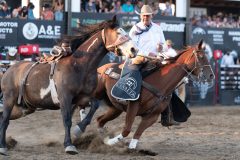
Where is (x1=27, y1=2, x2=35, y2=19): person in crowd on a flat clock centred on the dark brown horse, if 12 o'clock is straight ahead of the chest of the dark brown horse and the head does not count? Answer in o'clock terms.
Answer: The person in crowd is roughly at 9 o'clock from the dark brown horse.

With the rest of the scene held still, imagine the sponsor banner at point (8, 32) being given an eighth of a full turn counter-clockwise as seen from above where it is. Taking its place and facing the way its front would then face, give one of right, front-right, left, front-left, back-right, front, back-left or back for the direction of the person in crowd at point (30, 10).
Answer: left

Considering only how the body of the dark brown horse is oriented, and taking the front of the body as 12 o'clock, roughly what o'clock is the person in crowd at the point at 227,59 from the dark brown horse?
The person in crowd is roughly at 10 o'clock from the dark brown horse.

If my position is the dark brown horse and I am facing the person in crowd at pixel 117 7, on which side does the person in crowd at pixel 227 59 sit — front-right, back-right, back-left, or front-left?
front-right

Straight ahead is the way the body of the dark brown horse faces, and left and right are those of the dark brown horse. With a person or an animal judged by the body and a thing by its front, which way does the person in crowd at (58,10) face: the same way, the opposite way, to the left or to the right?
to the right

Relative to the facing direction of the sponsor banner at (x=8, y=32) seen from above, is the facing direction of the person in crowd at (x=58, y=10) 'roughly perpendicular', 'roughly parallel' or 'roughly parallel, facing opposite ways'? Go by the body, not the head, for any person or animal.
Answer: roughly parallel

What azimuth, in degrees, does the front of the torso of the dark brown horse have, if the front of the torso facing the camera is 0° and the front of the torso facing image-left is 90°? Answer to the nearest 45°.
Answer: approximately 270°

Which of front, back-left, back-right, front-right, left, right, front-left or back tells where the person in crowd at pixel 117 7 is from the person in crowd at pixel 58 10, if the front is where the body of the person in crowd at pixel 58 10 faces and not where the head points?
back-left

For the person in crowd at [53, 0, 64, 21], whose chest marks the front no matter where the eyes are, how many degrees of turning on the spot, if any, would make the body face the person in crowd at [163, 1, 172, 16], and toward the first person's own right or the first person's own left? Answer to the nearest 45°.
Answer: approximately 135° to the first person's own left

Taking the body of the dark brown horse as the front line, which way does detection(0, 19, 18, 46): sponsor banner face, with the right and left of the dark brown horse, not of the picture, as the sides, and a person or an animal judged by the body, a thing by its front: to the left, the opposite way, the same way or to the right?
to the right

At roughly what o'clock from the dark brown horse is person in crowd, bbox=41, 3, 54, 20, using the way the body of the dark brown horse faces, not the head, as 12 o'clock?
The person in crowd is roughly at 9 o'clock from the dark brown horse.

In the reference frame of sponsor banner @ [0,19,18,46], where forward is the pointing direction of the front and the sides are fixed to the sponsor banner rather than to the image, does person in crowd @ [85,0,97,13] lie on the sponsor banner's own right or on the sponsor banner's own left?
on the sponsor banner's own left

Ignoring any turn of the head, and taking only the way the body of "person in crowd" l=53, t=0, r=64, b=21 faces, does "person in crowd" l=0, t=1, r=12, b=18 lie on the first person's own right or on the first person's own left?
on the first person's own right

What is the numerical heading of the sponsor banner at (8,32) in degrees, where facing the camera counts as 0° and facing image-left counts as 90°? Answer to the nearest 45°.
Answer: approximately 0°

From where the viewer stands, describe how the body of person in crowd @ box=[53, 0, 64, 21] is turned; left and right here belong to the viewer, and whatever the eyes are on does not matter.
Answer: facing the viewer

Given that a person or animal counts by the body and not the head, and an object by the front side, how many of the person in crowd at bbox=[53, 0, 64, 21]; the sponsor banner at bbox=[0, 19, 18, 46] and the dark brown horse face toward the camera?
2
